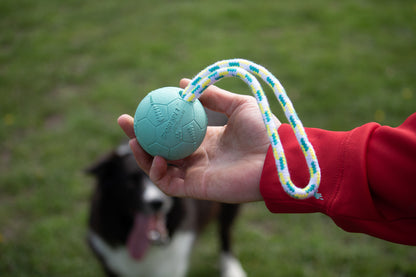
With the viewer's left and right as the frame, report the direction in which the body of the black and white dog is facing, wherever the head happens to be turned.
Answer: facing the viewer and to the left of the viewer
